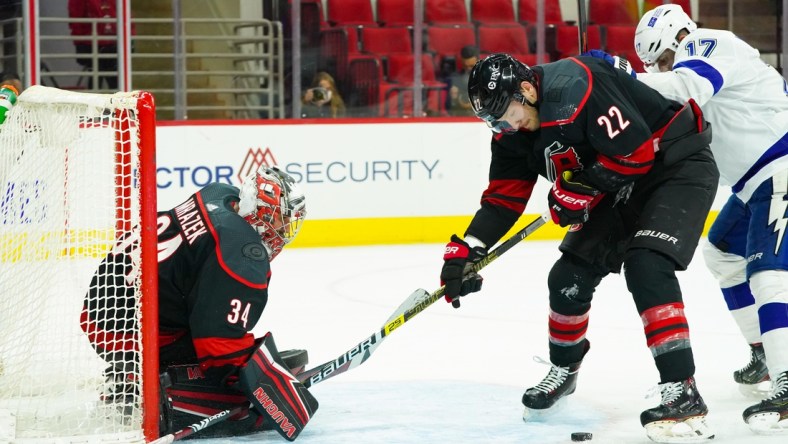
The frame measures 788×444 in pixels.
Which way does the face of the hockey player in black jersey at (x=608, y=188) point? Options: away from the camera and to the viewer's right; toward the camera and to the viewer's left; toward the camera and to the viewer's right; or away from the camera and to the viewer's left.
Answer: toward the camera and to the viewer's left

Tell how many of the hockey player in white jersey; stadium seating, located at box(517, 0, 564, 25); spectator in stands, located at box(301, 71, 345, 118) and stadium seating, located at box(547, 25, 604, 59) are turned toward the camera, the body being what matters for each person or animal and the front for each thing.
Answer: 3

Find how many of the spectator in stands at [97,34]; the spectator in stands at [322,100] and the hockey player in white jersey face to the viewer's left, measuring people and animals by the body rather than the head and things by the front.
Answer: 1

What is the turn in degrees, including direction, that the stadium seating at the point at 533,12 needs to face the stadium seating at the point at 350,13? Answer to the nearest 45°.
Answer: approximately 90° to its right

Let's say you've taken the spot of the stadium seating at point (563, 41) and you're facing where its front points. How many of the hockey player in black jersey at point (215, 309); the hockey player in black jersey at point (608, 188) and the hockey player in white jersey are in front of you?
3

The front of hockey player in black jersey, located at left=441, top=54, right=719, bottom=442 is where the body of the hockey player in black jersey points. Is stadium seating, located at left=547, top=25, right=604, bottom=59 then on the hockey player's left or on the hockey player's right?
on the hockey player's right

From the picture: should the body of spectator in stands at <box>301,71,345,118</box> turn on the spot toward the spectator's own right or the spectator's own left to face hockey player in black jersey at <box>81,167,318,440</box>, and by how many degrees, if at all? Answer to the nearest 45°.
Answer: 0° — they already face them

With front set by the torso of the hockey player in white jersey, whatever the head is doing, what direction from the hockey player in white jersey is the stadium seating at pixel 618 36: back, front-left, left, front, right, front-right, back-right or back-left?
right

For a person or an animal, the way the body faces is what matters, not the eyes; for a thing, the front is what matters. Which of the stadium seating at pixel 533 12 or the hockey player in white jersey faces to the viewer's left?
the hockey player in white jersey

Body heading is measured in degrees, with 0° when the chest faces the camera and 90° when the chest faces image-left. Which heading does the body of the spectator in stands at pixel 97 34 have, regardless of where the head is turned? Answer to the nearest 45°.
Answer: approximately 0°

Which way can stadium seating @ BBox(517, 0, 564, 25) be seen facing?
toward the camera

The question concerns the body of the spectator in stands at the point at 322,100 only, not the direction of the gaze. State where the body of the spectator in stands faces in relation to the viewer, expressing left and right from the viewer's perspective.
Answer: facing the viewer
